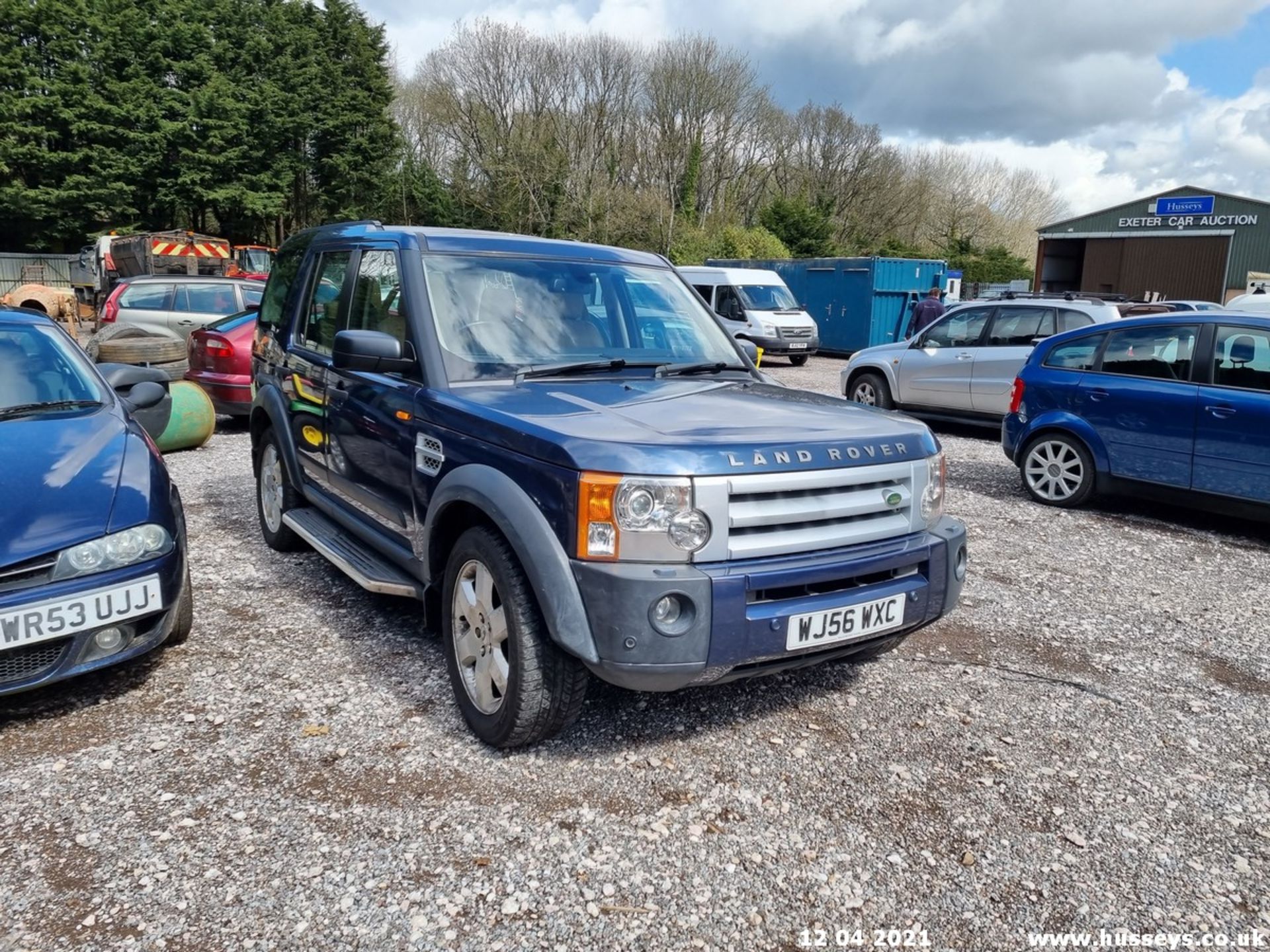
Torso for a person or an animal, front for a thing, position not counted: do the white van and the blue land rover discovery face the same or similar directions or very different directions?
same or similar directions

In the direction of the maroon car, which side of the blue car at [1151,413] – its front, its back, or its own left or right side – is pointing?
back

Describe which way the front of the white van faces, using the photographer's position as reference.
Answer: facing the viewer and to the right of the viewer

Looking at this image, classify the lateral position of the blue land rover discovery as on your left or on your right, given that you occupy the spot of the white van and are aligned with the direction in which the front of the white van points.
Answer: on your right

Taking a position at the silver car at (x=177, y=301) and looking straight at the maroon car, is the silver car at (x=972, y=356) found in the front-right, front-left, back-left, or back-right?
front-left

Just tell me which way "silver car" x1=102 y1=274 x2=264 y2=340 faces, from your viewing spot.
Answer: facing to the right of the viewer

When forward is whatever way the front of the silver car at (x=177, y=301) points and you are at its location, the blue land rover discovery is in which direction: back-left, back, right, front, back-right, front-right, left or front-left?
right

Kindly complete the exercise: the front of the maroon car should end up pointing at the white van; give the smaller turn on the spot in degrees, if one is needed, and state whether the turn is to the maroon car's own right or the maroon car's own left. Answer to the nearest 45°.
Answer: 0° — it already faces it

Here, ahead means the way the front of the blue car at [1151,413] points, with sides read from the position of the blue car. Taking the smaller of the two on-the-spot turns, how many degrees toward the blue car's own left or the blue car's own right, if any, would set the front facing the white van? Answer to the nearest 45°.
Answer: approximately 135° to the blue car's own left

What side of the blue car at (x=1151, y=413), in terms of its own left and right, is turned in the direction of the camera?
right

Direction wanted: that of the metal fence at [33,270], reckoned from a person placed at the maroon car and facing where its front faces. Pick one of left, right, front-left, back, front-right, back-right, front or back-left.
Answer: front-left

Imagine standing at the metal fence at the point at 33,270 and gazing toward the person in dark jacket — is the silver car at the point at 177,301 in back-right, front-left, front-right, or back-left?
front-right
